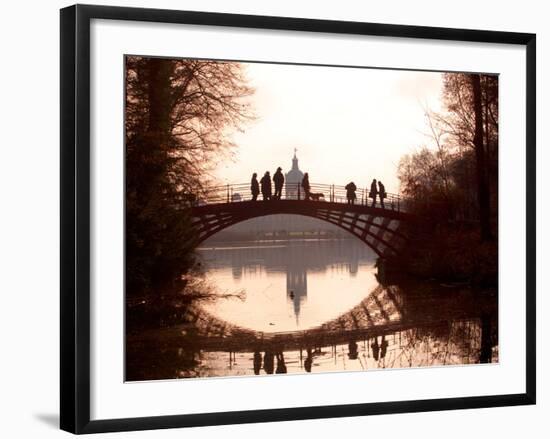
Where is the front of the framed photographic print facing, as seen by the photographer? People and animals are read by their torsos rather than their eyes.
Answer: facing the viewer and to the right of the viewer
